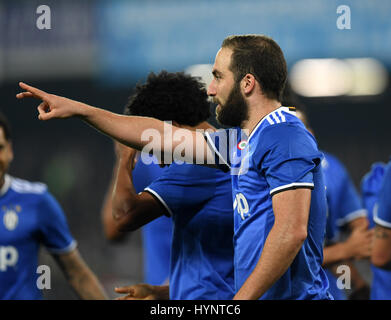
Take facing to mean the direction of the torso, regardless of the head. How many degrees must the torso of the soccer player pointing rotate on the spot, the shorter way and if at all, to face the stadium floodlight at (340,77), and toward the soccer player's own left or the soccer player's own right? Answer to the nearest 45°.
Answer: approximately 90° to the soccer player's own right

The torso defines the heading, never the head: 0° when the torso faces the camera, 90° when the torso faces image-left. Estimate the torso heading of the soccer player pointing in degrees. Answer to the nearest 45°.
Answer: approximately 90°

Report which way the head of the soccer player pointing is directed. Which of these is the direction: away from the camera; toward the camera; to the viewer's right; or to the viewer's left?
to the viewer's left
